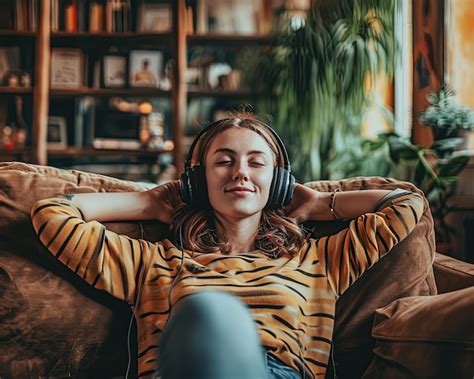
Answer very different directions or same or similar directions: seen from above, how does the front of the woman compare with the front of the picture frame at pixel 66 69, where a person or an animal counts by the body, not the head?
same or similar directions

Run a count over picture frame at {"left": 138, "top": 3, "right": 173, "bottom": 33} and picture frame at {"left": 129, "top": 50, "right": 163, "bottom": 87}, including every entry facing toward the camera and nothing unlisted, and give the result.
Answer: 2

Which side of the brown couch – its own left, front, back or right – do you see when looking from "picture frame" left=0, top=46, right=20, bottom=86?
back

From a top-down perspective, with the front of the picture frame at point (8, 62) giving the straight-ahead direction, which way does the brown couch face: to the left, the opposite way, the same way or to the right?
the same way

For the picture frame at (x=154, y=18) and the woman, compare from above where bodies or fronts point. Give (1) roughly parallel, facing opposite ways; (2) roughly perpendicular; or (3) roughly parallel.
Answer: roughly parallel

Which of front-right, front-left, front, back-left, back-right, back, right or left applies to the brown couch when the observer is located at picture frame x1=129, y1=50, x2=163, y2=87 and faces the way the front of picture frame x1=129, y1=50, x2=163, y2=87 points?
front

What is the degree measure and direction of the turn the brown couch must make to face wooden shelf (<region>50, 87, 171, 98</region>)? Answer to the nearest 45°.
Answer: approximately 180°

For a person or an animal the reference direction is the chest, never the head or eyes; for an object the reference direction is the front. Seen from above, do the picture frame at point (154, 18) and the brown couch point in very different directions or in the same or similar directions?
same or similar directions

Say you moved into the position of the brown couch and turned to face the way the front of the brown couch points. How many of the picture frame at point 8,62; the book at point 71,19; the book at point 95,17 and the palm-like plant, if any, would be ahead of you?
0

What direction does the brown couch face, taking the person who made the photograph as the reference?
facing the viewer

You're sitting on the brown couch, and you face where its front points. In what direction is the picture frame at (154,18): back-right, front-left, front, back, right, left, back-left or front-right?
back

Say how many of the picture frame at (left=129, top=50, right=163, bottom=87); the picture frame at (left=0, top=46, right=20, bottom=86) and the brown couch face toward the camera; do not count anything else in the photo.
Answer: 3

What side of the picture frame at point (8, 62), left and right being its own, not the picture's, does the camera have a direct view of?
front

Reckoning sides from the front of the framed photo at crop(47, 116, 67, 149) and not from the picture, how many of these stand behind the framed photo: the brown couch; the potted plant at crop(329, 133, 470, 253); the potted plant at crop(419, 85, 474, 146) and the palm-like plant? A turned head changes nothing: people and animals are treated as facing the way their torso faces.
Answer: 0

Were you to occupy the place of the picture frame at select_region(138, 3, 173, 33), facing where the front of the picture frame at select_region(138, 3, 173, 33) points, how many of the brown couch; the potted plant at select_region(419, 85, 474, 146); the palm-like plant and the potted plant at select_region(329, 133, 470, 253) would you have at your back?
0

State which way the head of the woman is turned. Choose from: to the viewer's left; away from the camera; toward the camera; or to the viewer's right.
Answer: toward the camera

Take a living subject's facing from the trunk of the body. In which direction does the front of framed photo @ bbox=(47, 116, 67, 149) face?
toward the camera
